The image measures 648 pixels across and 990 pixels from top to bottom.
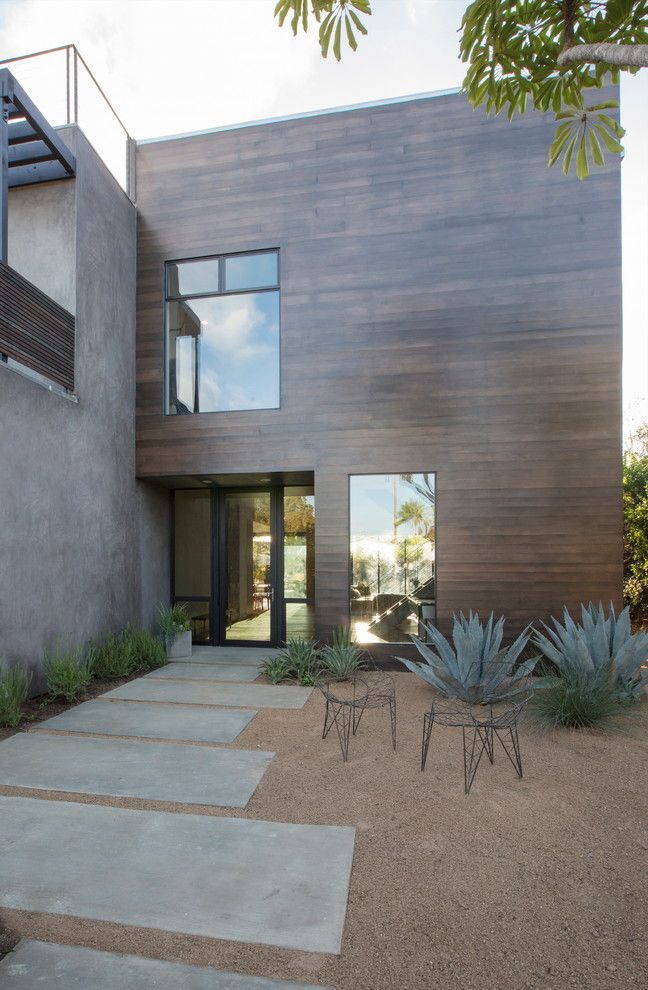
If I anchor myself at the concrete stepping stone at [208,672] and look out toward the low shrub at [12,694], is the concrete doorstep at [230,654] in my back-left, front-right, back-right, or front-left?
back-right

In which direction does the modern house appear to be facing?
toward the camera

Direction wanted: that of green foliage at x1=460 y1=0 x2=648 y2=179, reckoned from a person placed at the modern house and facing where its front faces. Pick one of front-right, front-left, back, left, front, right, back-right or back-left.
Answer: front

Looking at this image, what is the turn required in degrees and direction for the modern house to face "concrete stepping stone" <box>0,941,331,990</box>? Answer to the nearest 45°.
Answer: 0° — it already faces it

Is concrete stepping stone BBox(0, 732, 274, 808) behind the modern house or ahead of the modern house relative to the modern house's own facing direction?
ahead
